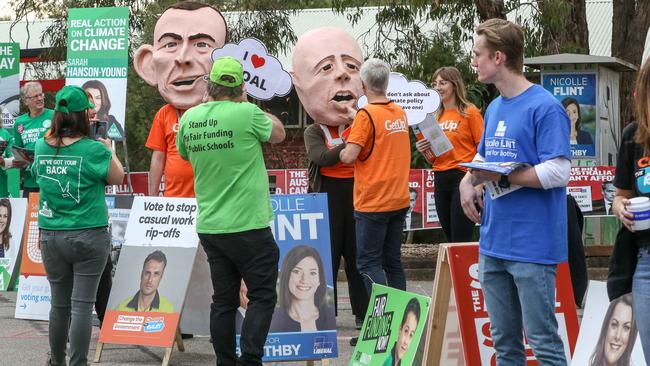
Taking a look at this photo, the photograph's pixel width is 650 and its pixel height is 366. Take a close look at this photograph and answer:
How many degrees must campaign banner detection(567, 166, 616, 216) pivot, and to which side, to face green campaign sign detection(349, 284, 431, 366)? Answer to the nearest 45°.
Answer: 0° — it already faces it

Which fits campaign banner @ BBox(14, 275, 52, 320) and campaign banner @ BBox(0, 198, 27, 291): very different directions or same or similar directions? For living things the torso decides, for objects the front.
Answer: same or similar directions

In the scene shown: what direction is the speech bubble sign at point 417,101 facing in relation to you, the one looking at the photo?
facing the viewer

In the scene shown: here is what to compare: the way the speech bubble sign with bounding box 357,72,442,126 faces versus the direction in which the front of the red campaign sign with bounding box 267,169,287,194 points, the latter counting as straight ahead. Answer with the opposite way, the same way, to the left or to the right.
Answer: the same way

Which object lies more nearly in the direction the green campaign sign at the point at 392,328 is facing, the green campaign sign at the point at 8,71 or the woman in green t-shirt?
the woman in green t-shirt

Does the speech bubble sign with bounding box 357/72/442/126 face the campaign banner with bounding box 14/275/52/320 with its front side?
no

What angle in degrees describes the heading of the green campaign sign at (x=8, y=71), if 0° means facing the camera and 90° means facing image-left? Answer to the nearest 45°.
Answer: approximately 0°

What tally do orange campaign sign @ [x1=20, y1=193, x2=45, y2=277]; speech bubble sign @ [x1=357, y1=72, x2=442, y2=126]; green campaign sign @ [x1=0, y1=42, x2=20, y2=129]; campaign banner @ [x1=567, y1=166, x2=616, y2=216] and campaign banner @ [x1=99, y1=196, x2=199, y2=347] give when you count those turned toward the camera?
5

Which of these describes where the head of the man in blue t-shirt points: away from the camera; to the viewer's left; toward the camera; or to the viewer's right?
to the viewer's left

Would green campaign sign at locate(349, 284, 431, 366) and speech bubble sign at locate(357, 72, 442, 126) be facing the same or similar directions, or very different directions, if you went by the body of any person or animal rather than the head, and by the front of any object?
same or similar directions

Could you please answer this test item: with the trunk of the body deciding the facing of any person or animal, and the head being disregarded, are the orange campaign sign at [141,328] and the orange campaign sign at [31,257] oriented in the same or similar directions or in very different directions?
same or similar directions

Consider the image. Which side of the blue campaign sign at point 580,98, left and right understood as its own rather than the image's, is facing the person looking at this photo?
front

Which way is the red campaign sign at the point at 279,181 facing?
toward the camera

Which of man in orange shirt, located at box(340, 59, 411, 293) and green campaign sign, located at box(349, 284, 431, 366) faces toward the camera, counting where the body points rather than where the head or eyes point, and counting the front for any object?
the green campaign sign

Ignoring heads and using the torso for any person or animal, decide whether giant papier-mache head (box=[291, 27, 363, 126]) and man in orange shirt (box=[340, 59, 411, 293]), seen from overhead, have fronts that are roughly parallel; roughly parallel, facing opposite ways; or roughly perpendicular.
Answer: roughly parallel, facing opposite ways

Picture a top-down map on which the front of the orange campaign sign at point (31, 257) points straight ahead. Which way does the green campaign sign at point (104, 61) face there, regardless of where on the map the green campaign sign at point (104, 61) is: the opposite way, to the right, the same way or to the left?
the same way

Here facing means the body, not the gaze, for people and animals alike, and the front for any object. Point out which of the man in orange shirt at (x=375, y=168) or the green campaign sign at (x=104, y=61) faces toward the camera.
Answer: the green campaign sign
